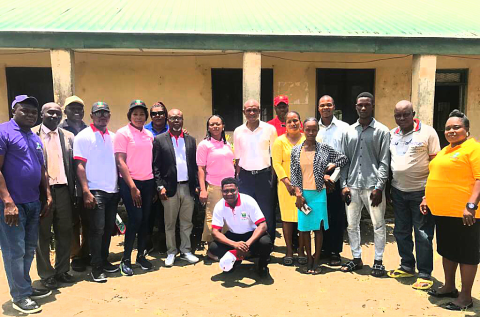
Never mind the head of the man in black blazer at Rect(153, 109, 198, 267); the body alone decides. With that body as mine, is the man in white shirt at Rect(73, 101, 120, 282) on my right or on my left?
on my right

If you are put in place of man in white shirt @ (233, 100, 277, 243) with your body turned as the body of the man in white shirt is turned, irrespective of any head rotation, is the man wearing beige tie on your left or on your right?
on your right

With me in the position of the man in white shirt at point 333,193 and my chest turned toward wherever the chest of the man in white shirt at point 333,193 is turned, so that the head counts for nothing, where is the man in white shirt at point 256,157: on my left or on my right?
on my right

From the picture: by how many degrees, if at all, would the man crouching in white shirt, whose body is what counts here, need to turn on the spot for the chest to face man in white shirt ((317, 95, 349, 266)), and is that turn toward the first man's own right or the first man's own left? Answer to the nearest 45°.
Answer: approximately 90° to the first man's own left

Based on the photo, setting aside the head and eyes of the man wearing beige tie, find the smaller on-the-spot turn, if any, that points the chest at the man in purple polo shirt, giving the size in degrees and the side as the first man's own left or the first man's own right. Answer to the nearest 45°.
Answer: approximately 45° to the first man's own right

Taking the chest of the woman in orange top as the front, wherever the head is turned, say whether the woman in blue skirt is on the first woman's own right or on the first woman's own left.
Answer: on the first woman's own right

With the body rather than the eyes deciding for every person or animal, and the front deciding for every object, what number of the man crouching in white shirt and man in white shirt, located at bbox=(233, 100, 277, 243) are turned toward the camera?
2

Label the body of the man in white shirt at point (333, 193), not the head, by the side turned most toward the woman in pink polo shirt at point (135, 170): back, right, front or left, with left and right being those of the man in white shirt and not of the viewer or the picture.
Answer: right
